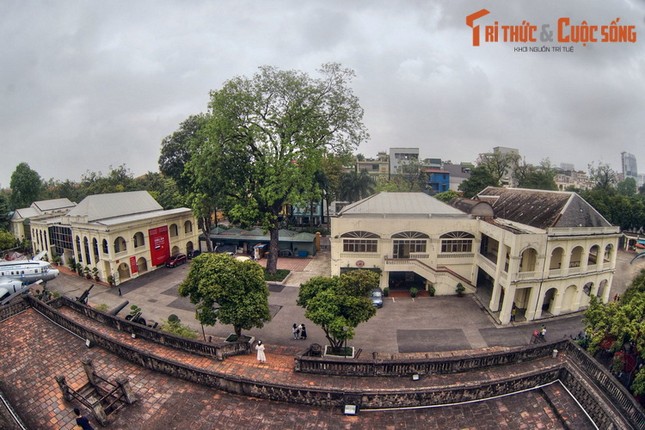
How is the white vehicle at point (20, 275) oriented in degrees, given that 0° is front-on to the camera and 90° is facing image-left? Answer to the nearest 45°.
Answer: approximately 270°

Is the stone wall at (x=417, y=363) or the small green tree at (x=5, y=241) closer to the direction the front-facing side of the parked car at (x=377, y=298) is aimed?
the stone wall

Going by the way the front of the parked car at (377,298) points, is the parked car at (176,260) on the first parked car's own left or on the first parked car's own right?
on the first parked car's own right

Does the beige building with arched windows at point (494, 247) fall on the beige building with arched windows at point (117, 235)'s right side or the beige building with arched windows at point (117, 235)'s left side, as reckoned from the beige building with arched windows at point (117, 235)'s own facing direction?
on its left

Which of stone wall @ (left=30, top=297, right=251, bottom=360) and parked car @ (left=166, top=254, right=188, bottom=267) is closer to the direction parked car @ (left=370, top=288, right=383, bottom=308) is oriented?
the stone wall

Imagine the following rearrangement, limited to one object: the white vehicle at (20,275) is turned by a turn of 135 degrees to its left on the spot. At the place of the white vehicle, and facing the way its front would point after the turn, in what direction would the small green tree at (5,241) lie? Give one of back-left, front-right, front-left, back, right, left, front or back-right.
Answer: front-right

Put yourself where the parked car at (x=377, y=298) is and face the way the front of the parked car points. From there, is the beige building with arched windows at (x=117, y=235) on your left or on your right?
on your right

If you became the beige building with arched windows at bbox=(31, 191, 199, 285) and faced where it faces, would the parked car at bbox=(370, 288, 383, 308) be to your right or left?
on your left

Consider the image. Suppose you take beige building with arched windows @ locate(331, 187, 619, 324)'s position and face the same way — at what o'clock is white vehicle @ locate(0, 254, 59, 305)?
The white vehicle is roughly at 2 o'clock from the beige building with arched windows.

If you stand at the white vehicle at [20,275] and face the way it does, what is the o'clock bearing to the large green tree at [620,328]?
The large green tree is roughly at 2 o'clock from the white vehicle.

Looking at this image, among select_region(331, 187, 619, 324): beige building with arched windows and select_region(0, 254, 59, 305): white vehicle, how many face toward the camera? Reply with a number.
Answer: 1

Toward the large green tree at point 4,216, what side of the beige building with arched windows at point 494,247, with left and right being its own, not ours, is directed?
right

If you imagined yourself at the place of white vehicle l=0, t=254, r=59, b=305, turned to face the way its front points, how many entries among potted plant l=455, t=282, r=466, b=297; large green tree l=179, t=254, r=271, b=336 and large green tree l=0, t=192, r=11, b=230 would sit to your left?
1
